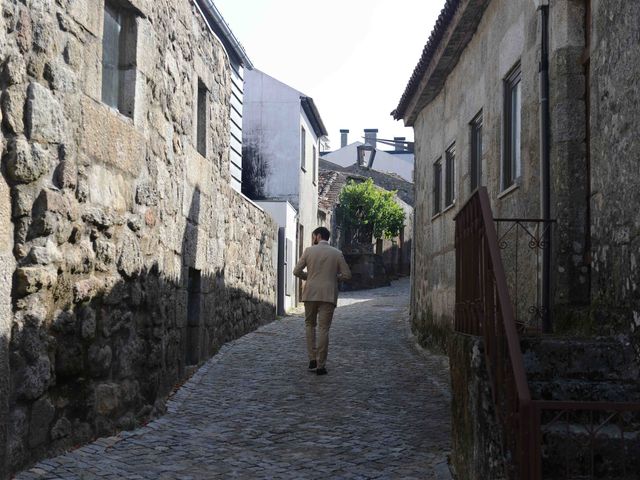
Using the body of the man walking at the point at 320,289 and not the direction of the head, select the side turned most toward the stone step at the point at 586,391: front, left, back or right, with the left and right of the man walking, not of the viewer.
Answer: back

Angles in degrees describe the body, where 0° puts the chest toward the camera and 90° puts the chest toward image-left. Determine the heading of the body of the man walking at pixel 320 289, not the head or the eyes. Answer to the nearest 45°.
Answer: approximately 180°

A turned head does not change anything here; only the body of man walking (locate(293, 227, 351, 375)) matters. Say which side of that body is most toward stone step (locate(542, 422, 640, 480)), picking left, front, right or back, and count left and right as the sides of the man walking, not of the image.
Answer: back

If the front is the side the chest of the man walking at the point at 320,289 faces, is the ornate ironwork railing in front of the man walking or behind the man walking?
behind

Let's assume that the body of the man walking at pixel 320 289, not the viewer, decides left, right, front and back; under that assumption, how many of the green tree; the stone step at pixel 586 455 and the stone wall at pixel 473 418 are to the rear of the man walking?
2

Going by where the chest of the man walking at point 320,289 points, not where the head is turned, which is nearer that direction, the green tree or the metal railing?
the green tree

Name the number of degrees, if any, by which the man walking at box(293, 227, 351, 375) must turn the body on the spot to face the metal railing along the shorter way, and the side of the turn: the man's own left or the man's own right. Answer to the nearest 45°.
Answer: approximately 180°

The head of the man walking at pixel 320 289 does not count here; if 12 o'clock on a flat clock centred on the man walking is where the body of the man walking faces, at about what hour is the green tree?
The green tree is roughly at 12 o'clock from the man walking.
